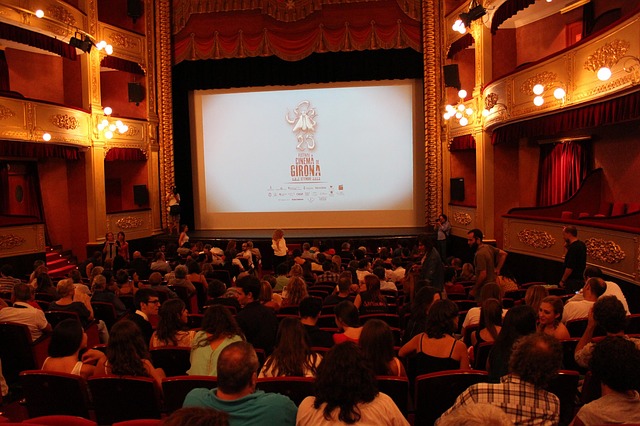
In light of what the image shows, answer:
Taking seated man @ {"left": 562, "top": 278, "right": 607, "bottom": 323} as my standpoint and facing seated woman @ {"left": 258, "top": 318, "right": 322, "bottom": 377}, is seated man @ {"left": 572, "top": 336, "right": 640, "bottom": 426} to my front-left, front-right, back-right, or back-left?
front-left

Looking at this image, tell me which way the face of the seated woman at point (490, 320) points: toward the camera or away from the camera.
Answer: away from the camera

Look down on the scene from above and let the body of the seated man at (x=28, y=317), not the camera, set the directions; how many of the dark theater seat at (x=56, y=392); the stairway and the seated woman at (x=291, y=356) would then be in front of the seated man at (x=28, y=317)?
1

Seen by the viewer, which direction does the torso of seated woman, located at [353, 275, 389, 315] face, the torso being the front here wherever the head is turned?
away from the camera

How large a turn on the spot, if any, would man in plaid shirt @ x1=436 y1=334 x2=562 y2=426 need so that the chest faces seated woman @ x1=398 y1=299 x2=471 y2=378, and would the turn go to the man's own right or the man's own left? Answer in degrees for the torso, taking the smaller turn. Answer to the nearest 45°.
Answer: approximately 45° to the man's own left

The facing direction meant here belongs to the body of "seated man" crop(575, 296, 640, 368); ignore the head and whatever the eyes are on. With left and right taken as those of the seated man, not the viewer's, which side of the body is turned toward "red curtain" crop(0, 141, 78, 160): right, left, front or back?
left

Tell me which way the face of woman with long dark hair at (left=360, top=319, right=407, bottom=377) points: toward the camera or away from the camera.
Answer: away from the camera

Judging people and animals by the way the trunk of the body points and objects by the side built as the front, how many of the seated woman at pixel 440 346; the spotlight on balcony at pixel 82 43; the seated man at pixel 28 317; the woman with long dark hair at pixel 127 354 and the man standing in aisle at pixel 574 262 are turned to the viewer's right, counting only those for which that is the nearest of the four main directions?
1

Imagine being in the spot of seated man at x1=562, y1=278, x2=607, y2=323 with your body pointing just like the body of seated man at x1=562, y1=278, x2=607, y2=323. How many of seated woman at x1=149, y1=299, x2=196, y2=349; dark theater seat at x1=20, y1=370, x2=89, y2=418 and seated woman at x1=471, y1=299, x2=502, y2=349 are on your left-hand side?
3

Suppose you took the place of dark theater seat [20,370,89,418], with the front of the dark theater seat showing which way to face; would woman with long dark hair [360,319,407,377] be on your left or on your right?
on your right

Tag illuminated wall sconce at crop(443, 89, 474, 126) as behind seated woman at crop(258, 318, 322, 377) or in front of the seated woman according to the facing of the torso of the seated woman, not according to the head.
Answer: in front

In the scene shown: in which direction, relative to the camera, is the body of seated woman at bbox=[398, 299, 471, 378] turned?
away from the camera

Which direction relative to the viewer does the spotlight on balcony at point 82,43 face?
to the viewer's right

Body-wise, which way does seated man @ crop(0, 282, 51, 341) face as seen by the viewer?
away from the camera

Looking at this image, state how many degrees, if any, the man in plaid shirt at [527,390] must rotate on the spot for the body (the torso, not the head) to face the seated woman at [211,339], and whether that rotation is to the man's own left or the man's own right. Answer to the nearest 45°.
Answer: approximately 90° to the man's own left

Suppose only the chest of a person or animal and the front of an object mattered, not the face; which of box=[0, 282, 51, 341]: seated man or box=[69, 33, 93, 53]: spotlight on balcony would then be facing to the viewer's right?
the spotlight on balcony

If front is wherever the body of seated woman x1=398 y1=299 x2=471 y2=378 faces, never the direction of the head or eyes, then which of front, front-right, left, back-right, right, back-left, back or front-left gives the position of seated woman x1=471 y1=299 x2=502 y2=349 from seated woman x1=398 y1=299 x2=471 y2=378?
front-right

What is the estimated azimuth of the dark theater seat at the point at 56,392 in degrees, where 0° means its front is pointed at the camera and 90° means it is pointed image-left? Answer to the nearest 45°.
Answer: approximately 180°

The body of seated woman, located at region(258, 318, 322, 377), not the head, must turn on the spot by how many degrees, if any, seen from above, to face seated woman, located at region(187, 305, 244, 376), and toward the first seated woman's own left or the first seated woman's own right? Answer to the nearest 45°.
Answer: approximately 45° to the first seated woman's own left

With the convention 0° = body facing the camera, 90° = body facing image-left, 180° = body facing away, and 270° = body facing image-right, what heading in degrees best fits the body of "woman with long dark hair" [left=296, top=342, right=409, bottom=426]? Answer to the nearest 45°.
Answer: approximately 180°

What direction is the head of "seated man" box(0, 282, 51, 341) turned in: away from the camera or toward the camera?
away from the camera
